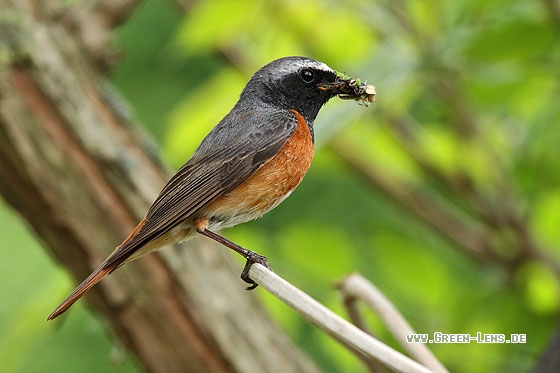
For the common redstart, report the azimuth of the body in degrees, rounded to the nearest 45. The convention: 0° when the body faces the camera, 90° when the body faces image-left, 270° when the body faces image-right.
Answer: approximately 270°

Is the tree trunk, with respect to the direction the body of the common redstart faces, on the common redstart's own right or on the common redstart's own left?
on the common redstart's own left
